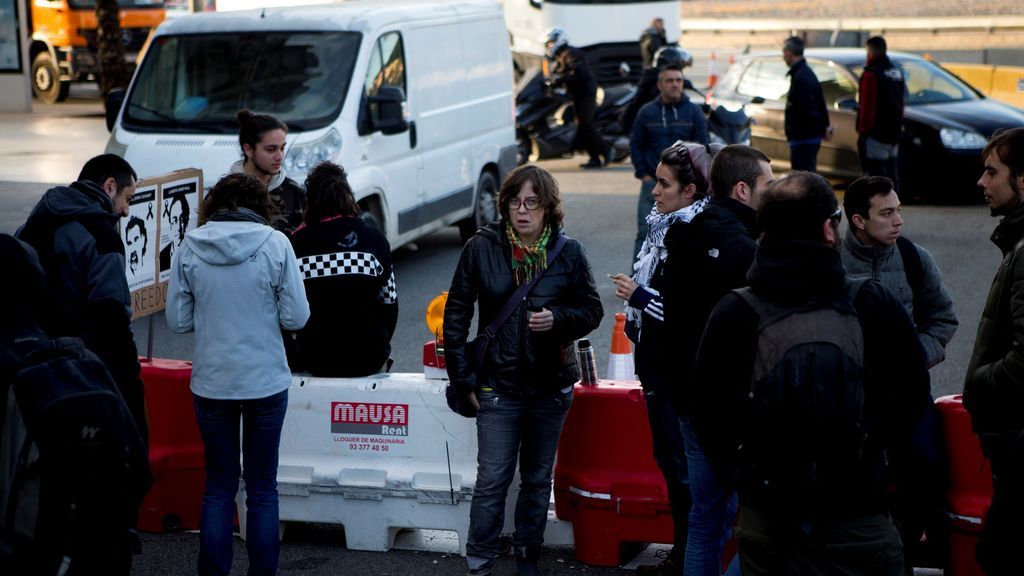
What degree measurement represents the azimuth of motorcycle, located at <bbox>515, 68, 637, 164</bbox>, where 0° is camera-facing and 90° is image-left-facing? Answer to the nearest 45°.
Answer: approximately 90°

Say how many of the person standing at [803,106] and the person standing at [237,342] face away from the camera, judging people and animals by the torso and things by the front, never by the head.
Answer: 1

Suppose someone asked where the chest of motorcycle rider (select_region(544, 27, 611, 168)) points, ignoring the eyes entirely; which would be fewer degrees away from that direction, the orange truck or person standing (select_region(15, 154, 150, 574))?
the orange truck

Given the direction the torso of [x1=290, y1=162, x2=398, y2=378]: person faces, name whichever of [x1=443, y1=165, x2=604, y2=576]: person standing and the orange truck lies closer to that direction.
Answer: the orange truck

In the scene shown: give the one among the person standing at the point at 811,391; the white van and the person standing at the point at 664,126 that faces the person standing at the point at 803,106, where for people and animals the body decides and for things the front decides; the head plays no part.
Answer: the person standing at the point at 811,391

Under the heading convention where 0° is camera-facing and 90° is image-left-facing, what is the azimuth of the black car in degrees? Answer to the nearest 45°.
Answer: approximately 315°

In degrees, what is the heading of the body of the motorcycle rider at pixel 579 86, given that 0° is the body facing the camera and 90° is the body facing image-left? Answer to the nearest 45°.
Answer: approximately 90°

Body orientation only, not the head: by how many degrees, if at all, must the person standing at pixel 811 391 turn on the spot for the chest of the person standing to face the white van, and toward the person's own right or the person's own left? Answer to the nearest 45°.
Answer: approximately 45° to the person's own left

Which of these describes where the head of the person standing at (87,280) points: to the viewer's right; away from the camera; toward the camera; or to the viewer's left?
to the viewer's right

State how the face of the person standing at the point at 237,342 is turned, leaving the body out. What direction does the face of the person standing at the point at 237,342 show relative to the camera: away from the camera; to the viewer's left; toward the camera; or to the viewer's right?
away from the camera

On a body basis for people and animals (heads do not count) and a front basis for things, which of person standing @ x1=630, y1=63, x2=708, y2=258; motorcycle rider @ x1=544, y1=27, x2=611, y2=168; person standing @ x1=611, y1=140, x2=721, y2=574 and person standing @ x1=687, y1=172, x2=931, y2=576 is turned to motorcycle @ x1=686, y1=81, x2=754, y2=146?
person standing @ x1=687, y1=172, x2=931, y2=576

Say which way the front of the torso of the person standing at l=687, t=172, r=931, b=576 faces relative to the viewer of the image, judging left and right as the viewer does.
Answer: facing away from the viewer

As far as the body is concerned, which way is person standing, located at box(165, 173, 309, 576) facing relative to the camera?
away from the camera

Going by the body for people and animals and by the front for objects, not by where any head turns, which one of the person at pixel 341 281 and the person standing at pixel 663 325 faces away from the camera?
the person at pixel 341 281

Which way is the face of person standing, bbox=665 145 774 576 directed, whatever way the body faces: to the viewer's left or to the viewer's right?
to the viewer's right

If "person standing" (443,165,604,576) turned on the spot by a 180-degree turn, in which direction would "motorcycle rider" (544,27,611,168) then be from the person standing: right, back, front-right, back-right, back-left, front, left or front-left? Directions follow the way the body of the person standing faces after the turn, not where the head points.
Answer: front

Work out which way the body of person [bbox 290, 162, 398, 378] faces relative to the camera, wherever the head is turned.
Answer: away from the camera

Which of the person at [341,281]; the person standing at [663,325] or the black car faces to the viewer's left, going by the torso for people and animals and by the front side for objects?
the person standing at [663,325]
